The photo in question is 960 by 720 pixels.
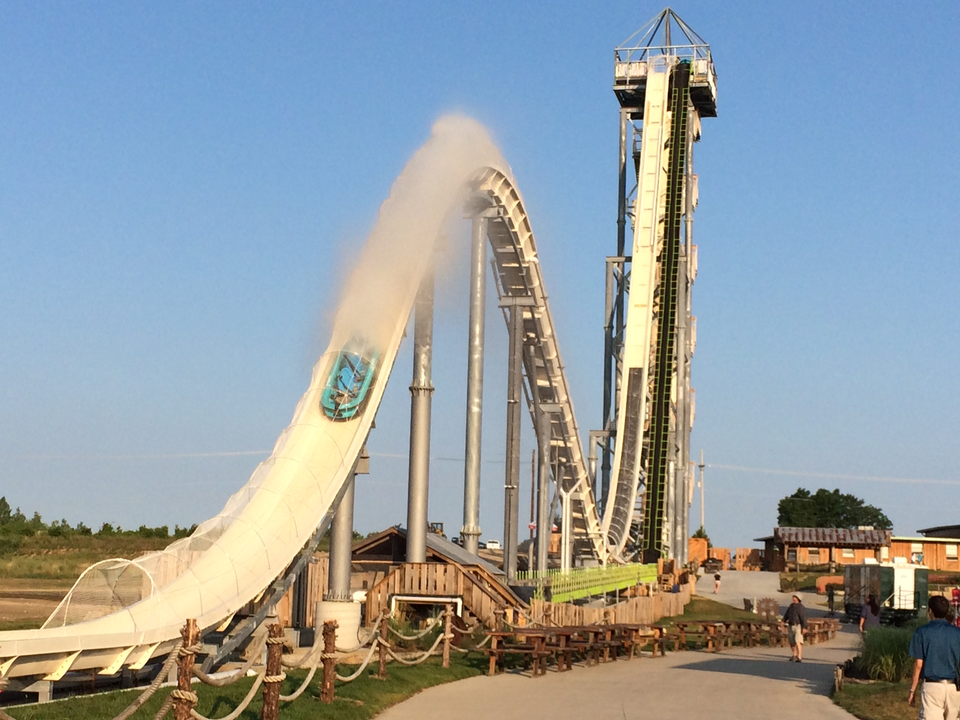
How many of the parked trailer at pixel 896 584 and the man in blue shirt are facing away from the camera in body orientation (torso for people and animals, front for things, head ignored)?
1

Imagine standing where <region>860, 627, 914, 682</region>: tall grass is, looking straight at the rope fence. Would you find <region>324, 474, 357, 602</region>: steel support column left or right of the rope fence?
right

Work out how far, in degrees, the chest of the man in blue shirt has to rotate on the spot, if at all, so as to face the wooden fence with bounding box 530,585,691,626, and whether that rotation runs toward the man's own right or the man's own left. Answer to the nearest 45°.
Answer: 0° — they already face it

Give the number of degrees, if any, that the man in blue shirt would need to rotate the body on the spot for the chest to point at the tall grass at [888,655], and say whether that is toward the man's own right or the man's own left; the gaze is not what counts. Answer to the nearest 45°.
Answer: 0° — they already face it
